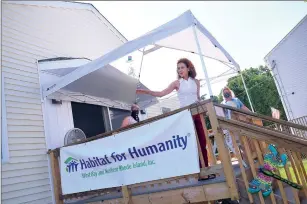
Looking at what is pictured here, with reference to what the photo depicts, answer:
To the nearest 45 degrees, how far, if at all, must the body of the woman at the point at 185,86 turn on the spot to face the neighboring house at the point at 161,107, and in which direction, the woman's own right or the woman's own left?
approximately 135° to the woman's own right

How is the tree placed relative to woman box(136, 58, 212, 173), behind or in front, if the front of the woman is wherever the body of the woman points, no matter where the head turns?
behind

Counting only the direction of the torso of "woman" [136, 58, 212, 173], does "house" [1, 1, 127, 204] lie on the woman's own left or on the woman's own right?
on the woman's own right

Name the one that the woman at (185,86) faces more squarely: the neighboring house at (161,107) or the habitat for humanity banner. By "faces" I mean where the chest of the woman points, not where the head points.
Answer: the habitat for humanity banner

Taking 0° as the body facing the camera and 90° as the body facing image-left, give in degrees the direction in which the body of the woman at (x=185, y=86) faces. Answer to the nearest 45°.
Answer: approximately 45°

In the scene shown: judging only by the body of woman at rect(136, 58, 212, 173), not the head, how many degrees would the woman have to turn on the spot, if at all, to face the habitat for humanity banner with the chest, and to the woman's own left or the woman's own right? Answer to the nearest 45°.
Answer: approximately 45° to the woman's own right

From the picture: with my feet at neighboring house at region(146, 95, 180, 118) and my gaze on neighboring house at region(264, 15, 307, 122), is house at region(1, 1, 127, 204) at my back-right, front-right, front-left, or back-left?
front-right
